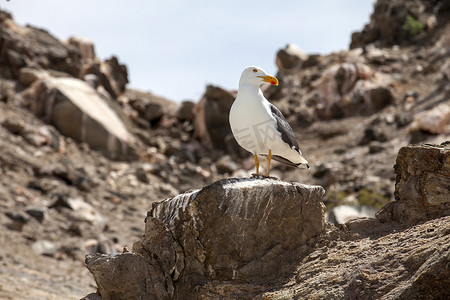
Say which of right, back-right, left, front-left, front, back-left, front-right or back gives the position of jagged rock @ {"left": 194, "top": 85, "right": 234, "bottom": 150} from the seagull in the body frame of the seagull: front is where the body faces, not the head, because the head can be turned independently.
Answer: back-right

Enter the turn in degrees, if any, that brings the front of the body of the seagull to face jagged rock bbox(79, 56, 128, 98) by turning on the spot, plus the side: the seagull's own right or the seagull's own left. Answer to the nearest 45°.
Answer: approximately 135° to the seagull's own right

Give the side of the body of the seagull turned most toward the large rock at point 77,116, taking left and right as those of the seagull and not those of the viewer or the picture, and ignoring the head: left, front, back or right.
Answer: right

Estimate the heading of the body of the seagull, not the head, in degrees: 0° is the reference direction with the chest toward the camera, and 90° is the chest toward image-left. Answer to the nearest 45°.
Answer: approximately 45°

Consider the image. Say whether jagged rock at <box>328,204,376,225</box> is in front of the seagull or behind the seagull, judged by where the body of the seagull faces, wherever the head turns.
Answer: behind

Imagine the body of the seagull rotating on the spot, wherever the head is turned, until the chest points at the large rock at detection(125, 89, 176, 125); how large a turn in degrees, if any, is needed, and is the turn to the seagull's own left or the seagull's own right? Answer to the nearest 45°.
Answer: approximately 135° to the seagull's own right

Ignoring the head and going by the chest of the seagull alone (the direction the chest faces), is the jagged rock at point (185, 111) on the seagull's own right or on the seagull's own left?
on the seagull's own right

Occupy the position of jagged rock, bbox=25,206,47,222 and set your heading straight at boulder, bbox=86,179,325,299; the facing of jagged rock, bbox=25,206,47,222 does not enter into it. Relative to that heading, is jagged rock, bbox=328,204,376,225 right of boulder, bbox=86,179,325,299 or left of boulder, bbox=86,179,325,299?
left

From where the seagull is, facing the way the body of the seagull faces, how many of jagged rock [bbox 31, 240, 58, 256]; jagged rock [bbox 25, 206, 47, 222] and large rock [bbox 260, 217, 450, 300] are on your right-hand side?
2

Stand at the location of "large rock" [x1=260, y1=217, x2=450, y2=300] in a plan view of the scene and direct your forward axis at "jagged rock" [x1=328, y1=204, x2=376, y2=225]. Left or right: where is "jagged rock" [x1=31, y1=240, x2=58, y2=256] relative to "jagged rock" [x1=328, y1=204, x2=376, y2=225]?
left
